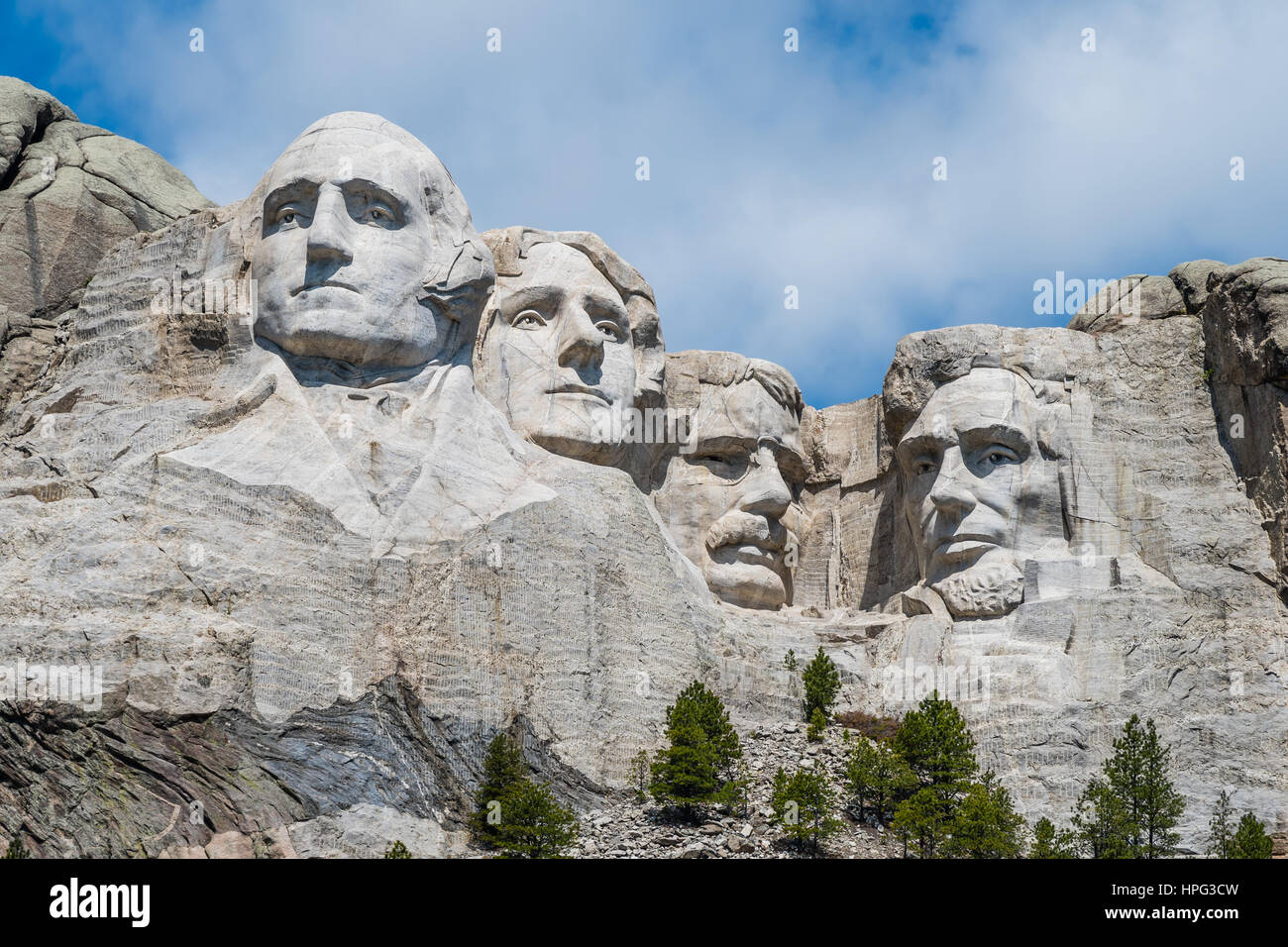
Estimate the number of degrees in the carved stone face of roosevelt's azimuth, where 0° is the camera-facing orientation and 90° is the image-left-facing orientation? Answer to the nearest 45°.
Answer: approximately 315°

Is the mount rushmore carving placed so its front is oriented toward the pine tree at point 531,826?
yes

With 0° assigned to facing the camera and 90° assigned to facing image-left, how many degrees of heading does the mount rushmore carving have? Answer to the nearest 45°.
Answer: approximately 0°

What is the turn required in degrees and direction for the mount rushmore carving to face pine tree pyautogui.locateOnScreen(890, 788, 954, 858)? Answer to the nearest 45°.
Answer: approximately 45° to its left

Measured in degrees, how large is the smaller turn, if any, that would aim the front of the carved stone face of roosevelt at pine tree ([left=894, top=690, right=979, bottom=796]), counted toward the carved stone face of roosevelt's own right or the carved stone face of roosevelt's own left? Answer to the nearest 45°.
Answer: approximately 45° to the carved stone face of roosevelt's own right

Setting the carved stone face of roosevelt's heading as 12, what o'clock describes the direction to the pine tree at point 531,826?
The pine tree is roughly at 2 o'clock from the carved stone face of roosevelt.

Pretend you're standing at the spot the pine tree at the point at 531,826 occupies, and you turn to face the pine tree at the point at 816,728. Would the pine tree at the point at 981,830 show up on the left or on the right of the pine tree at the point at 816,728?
right

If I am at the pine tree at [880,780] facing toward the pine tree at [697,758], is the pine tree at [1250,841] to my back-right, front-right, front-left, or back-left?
back-left
